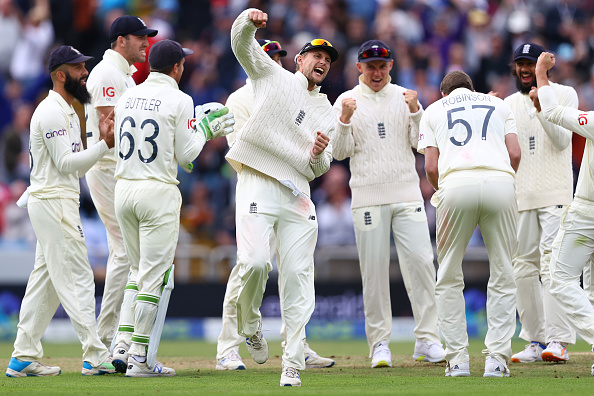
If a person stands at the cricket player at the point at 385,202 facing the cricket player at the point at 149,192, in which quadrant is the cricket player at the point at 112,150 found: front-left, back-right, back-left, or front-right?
front-right

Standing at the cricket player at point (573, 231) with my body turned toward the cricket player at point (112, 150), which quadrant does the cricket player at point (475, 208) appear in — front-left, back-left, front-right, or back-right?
front-left

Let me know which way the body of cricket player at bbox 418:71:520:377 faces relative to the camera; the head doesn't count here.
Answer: away from the camera

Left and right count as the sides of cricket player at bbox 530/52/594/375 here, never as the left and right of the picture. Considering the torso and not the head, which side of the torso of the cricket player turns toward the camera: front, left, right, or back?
left

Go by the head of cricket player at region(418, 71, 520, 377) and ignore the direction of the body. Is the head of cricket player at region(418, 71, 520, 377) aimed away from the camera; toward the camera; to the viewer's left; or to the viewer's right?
away from the camera

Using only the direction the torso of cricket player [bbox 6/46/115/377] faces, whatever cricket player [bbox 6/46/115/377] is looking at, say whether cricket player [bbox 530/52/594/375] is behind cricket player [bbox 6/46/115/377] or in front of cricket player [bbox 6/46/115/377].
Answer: in front

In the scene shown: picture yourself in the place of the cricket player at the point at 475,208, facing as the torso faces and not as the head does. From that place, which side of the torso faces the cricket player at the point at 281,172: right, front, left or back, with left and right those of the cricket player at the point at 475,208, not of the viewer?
left

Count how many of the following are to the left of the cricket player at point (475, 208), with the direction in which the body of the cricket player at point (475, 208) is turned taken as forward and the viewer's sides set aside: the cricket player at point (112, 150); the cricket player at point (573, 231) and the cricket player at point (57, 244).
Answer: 2

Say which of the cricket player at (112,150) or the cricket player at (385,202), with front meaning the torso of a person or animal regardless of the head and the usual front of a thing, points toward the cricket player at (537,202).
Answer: the cricket player at (112,150)

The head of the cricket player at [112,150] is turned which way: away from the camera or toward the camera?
toward the camera

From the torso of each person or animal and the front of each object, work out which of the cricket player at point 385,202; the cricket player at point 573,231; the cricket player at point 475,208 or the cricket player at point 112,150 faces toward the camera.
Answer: the cricket player at point 385,202

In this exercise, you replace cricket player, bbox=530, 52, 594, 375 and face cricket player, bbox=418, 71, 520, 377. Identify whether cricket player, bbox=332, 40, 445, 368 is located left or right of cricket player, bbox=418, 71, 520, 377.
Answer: right

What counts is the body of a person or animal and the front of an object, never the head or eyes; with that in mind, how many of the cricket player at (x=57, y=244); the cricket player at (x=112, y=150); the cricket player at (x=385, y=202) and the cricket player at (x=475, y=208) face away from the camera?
1

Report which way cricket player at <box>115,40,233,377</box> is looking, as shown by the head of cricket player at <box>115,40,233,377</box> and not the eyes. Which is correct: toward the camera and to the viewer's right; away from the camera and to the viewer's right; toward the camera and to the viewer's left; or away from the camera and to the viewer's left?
away from the camera and to the viewer's right

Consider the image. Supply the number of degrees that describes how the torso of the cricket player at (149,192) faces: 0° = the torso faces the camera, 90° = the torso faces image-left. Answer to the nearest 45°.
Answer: approximately 225°

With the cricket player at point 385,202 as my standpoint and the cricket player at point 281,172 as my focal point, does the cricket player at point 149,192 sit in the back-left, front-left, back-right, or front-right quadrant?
front-right

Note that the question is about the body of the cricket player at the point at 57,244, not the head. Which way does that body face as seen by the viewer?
to the viewer's right

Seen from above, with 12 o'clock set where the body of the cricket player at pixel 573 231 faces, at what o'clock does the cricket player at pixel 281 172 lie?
the cricket player at pixel 281 172 is roughly at 11 o'clock from the cricket player at pixel 573 231.
